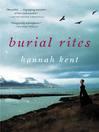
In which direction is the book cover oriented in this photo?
toward the camera
